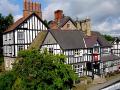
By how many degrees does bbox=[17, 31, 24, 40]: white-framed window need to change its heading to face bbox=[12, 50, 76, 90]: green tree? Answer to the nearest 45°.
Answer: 0° — it already faces it

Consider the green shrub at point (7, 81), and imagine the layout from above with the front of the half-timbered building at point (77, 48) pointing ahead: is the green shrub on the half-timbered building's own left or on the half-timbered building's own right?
on the half-timbered building's own right

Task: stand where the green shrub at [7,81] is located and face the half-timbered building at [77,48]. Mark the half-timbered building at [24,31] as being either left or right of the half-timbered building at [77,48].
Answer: left

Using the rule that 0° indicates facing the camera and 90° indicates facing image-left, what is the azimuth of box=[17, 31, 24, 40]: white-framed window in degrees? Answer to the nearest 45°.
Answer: approximately 0°
